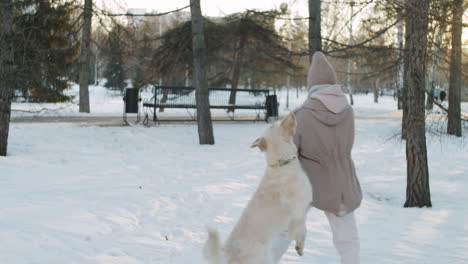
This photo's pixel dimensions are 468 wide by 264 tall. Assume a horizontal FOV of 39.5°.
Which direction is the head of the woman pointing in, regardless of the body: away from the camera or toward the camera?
away from the camera

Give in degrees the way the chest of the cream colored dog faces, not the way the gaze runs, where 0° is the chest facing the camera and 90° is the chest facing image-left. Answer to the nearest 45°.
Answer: approximately 225°

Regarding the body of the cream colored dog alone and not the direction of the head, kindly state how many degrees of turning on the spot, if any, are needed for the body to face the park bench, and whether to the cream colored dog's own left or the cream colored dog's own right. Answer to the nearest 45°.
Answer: approximately 45° to the cream colored dog's own left

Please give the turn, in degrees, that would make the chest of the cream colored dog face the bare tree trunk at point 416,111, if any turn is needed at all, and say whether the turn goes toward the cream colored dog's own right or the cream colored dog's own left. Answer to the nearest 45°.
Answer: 0° — it already faces it
